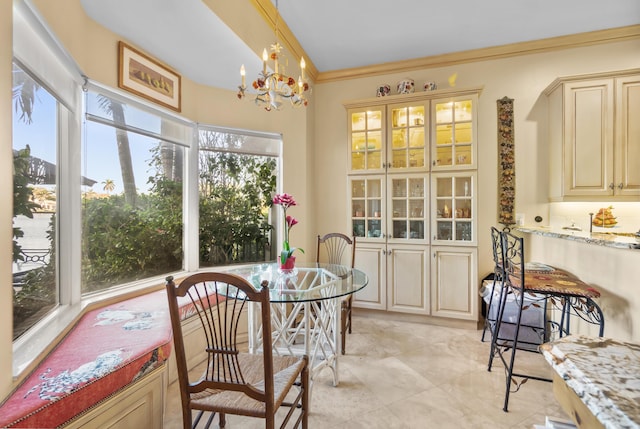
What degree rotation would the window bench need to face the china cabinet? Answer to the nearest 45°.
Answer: approximately 45° to its left

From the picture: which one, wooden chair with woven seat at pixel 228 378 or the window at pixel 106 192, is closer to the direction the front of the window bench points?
the wooden chair with woven seat

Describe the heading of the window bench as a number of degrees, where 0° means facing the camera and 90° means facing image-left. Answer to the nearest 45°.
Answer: approximately 315°

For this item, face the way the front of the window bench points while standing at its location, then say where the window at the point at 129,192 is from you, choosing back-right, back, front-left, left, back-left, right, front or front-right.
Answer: back-left

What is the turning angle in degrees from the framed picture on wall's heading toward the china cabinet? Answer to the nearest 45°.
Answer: approximately 45° to its left

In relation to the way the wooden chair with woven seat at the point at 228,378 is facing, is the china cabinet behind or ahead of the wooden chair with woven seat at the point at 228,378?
ahead

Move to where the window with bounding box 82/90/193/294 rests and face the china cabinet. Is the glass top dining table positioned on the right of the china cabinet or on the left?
right

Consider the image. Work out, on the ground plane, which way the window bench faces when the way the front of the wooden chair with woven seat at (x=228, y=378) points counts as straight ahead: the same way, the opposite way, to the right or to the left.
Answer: to the right

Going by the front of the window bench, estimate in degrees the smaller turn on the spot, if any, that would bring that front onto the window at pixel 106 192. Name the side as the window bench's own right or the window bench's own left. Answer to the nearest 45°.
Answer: approximately 135° to the window bench's own left

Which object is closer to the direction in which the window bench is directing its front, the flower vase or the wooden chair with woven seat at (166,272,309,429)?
the wooden chair with woven seat
